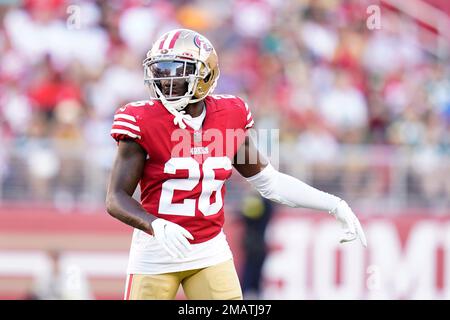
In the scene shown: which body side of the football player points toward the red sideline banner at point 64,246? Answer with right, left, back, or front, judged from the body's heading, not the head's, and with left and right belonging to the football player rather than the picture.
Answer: back

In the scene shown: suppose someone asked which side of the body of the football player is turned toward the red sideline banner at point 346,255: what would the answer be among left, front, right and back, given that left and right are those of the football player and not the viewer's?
back

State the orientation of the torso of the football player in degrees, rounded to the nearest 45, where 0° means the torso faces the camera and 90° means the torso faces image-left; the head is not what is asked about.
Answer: approximately 0°

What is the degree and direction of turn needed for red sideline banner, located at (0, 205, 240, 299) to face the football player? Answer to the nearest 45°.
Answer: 0° — it already faces them

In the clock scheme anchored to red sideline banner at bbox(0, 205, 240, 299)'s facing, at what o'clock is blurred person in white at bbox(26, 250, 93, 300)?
The blurred person in white is roughly at 12 o'clock from the red sideline banner.

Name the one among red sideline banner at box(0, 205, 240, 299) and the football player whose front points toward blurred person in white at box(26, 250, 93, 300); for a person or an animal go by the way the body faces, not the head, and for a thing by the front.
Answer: the red sideline banner
